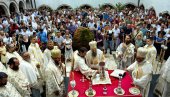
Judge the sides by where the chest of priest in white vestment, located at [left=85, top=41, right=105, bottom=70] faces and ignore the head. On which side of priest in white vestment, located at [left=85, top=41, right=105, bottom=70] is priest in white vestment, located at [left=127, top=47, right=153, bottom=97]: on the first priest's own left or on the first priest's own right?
on the first priest's own left

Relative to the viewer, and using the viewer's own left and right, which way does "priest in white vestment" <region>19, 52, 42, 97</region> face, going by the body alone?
facing to the right of the viewer

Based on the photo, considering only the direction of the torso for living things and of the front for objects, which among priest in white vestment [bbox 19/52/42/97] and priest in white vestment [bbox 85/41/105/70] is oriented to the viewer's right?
priest in white vestment [bbox 19/52/42/97]

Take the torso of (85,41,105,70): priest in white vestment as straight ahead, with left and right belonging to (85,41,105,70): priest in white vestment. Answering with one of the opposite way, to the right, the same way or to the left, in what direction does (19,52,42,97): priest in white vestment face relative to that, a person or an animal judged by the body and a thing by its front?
to the left

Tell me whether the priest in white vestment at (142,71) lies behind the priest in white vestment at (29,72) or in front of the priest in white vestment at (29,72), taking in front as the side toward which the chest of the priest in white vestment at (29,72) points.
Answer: in front

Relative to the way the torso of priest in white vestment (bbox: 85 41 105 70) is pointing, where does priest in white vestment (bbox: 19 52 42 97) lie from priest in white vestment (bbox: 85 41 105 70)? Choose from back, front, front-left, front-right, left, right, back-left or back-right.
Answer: right

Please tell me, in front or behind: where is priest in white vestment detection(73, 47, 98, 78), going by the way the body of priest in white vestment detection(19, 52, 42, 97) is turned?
in front

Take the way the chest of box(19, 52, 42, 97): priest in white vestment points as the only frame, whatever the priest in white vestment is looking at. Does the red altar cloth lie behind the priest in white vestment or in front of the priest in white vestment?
in front

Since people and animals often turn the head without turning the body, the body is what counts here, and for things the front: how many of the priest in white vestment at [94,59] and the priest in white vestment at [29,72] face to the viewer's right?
1

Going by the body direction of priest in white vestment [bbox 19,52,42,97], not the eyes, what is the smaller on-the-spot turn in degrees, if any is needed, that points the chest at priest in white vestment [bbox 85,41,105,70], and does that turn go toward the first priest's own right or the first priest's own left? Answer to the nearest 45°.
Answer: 0° — they already face them
